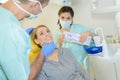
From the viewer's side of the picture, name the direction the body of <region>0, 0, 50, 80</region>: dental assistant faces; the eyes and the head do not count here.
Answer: to the viewer's right

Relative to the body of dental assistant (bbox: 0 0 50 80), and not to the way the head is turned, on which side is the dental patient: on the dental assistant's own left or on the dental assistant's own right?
on the dental assistant's own left

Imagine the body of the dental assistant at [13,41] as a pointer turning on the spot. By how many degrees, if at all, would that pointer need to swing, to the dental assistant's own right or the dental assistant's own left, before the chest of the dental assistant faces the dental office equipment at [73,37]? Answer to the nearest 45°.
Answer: approximately 45° to the dental assistant's own left

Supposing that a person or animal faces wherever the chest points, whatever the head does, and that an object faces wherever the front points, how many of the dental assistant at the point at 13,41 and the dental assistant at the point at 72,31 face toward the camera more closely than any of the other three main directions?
1

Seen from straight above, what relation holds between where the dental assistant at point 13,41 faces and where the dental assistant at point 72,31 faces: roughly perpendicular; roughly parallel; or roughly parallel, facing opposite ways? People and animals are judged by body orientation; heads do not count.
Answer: roughly perpendicular

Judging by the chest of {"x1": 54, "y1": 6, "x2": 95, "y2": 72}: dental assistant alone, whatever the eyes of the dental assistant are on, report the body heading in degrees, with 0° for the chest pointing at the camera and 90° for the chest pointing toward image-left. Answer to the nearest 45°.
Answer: approximately 0°
